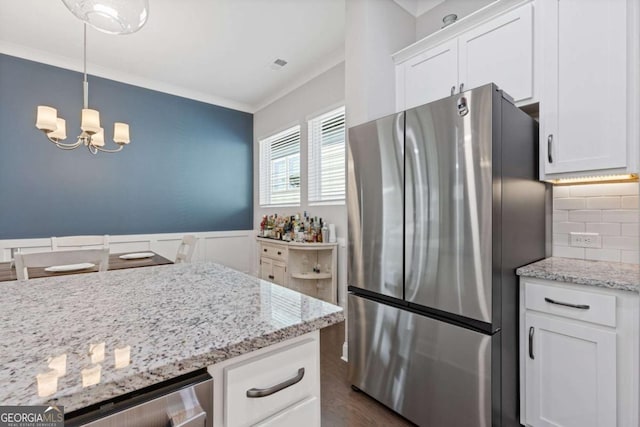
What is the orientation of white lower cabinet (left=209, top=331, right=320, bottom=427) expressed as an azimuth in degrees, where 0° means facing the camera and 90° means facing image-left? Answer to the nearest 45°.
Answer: approximately 315°

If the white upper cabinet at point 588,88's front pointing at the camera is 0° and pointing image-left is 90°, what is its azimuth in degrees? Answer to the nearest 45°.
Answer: approximately 0°

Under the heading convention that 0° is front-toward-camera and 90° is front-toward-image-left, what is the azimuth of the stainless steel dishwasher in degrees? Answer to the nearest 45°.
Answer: approximately 315°

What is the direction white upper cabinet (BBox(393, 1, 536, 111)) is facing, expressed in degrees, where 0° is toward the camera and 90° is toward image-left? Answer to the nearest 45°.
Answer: approximately 45°

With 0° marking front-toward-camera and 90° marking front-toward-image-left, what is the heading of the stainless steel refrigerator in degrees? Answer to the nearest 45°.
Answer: approximately 45°

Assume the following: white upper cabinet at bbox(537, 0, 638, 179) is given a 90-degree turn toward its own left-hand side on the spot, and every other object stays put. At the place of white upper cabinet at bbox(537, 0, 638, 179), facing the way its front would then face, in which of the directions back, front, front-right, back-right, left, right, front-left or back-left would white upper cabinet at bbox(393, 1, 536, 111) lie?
back
